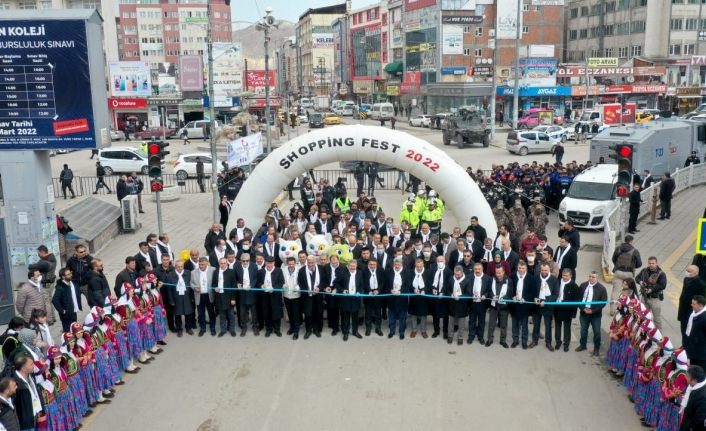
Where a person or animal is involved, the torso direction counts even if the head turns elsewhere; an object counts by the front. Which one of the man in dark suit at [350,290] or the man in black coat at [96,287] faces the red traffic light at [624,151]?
the man in black coat

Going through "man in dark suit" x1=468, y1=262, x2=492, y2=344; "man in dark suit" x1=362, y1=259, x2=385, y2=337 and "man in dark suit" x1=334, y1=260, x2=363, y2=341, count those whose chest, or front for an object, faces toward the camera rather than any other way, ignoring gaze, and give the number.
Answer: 3

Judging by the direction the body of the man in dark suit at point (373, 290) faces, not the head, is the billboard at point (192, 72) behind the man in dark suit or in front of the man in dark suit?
behind

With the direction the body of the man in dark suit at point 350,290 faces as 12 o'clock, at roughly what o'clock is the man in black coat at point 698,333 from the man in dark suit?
The man in black coat is roughly at 10 o'clock from the man in dark suit.

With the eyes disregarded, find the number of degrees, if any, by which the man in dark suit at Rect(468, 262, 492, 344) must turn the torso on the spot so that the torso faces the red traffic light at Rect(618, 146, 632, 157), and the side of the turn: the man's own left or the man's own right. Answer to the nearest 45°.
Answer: approximately 135° to the man's own left

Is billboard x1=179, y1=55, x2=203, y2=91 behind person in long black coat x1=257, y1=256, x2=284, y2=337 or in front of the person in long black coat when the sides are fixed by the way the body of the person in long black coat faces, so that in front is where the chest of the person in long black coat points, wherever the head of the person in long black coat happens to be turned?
behind

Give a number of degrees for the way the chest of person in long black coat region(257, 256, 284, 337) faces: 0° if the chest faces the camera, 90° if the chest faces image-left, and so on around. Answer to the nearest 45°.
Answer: approximately 0°

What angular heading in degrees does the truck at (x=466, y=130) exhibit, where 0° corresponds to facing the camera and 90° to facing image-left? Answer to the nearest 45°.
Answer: approximately 315°

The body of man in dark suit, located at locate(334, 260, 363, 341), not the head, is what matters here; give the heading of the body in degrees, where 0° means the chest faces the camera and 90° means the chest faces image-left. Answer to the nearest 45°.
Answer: approximately 0°

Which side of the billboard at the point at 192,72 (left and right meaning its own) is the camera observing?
front
